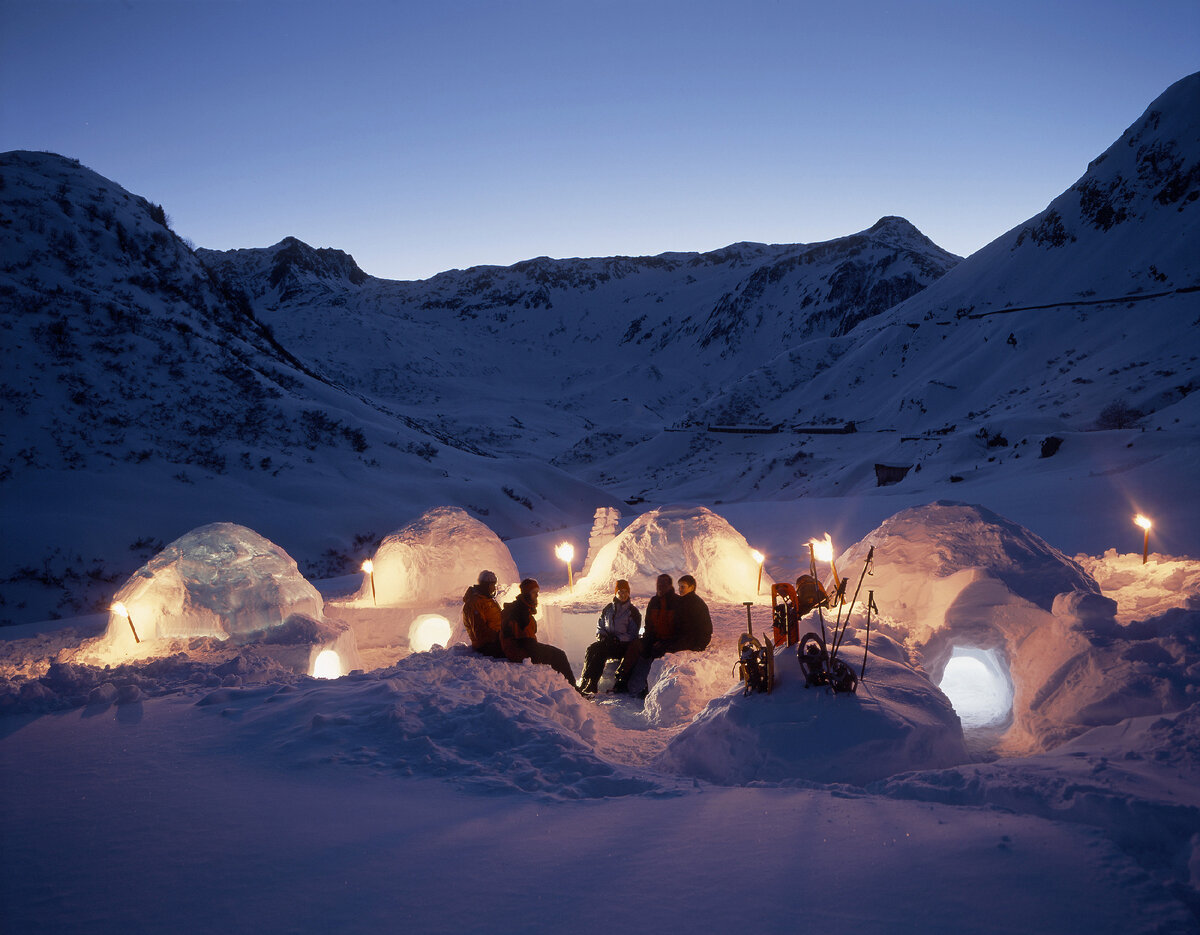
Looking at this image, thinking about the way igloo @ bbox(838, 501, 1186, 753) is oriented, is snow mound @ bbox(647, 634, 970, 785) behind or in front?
in front

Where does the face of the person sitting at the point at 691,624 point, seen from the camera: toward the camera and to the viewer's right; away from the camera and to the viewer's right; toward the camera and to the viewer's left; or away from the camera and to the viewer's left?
toward the camera and to the viewer's left

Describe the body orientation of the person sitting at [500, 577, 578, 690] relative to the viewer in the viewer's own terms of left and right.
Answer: facing to the right of the viewer

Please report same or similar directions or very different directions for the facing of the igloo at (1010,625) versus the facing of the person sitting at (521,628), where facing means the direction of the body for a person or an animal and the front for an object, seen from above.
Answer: very different directions

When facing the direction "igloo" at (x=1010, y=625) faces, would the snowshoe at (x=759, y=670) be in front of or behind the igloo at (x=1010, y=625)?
in front

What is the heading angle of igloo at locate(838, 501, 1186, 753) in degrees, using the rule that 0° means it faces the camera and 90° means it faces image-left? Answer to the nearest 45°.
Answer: approximately 45°

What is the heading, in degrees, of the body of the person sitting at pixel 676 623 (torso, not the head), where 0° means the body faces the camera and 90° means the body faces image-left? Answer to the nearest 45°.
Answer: approximately 45°

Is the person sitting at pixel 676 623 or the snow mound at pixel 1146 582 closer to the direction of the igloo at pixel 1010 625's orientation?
the person sitting

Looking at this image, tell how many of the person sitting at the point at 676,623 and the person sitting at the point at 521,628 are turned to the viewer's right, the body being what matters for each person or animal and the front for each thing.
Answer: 1

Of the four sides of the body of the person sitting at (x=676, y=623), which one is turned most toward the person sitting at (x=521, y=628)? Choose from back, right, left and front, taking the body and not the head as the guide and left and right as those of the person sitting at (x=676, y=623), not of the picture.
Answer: front

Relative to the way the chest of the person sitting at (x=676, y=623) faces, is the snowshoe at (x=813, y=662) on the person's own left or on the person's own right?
on the person's own left

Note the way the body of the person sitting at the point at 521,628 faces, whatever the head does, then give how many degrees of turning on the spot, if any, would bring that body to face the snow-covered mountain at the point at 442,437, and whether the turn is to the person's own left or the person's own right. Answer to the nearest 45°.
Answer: approximately 90° to the person's own left
